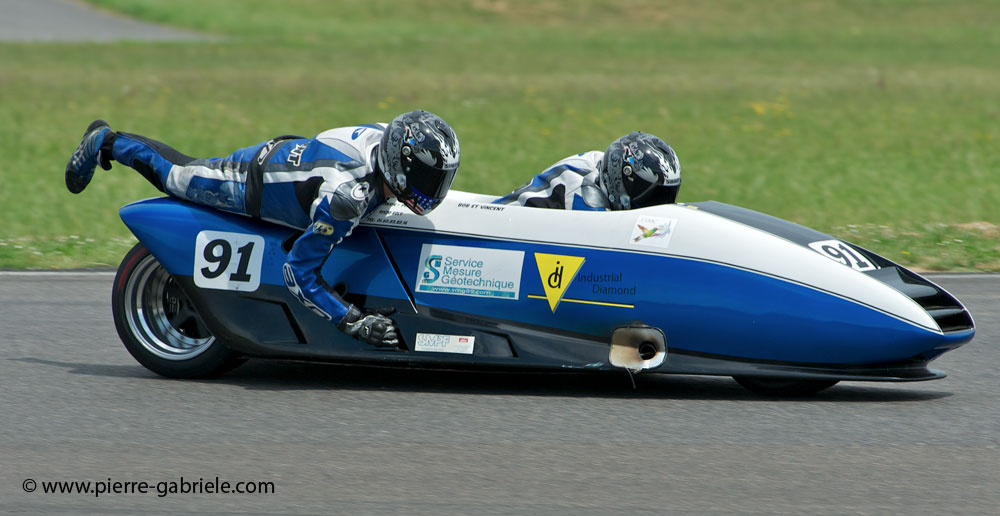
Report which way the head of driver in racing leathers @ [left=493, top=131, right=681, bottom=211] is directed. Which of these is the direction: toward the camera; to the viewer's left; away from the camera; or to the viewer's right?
to the viewer's right

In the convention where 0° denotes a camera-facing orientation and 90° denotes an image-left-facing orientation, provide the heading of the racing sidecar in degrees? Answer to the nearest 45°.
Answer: approximately 270°
